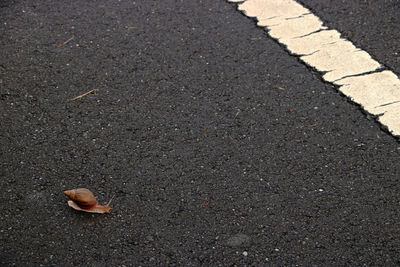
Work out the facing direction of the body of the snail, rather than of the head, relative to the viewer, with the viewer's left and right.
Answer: facing to the right of the viewer
